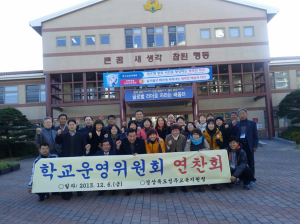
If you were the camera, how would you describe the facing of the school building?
facing the viewer

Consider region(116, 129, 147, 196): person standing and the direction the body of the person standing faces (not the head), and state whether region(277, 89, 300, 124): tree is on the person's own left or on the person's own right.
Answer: on the person's own left

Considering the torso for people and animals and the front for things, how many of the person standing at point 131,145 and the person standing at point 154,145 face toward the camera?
2

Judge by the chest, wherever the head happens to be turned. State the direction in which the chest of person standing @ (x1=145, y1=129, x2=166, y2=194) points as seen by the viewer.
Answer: toward the camera

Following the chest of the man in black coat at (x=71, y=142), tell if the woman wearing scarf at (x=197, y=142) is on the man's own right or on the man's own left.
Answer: on the man's own left

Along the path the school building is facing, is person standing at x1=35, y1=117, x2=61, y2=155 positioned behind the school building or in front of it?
in front

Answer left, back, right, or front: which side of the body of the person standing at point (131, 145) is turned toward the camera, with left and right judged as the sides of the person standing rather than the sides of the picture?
front

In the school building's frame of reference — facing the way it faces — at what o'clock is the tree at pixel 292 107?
The tree is roughly at 9 o'clock from the school building.

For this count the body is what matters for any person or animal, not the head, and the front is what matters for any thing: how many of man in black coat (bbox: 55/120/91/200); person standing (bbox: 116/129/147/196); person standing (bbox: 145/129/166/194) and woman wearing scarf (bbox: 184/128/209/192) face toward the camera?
4
